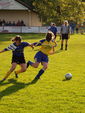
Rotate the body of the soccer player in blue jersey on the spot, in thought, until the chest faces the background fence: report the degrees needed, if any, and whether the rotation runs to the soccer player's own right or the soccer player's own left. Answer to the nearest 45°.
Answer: approximately 135° to the soccer player's own left

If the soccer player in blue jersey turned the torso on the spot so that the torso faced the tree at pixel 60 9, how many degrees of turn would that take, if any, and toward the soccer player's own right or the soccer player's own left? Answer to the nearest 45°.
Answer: approximately 135° to the soccer player's own left

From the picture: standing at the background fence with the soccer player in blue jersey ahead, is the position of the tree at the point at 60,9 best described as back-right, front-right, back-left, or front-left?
back-left

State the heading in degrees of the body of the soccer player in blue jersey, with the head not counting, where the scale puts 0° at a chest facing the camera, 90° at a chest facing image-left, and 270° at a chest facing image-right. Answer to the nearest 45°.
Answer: approximately 315°
